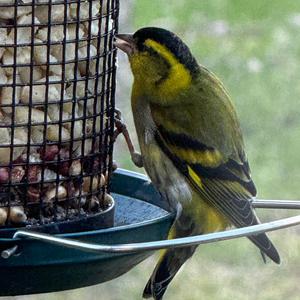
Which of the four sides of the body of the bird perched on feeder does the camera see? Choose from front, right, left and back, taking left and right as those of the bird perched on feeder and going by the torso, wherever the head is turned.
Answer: left

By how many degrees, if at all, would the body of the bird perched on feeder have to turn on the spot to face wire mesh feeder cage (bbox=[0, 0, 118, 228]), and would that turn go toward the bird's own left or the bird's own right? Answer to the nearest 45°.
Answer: approximately 45° to the bird's own left
